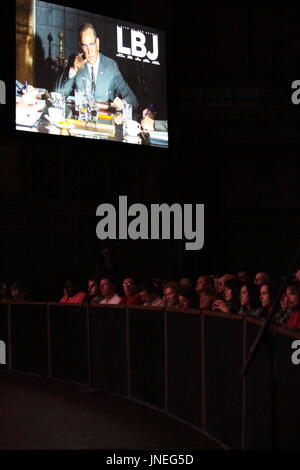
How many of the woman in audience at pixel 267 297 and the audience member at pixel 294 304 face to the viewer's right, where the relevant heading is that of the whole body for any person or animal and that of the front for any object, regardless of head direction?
0

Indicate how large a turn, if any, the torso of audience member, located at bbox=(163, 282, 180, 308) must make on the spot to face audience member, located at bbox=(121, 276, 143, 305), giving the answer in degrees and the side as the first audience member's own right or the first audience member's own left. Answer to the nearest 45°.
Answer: approximately 90° to the first audience member's own right

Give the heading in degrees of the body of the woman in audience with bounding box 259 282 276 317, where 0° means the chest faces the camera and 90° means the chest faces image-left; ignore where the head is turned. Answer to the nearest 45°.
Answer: approximately 45°

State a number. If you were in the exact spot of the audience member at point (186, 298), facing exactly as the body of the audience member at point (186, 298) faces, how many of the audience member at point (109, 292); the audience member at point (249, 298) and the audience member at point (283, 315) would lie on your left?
2

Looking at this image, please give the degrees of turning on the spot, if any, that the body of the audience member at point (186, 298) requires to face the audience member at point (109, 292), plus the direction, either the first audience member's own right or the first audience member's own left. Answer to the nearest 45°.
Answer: approximately 90° to the first audience member's own right

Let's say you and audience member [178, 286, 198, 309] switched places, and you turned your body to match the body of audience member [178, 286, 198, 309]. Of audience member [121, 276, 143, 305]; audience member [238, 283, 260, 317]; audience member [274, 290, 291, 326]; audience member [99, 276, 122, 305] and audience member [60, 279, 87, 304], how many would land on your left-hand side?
2
